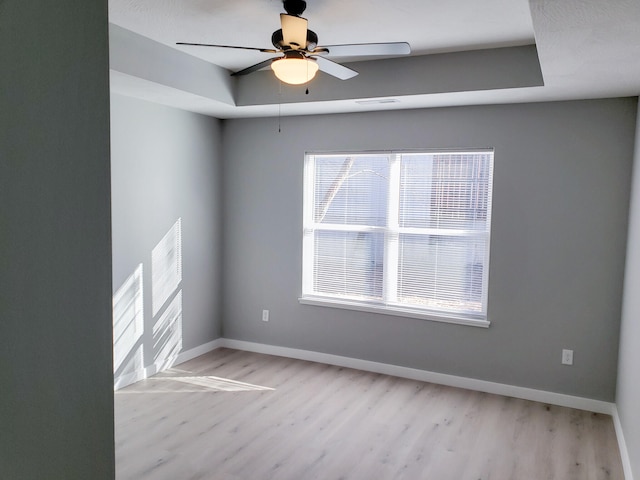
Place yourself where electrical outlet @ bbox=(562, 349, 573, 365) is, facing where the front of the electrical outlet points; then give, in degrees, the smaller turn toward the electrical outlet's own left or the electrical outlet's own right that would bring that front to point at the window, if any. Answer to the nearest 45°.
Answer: approximately 90° to the electrical outlet's own right

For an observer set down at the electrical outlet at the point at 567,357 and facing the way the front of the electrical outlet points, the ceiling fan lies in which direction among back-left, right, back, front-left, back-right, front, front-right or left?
front-right

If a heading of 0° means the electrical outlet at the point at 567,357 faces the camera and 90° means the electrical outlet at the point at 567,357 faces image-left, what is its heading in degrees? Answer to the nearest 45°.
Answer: approximately 0°

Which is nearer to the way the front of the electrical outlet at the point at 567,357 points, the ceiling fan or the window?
the ceiling fan
